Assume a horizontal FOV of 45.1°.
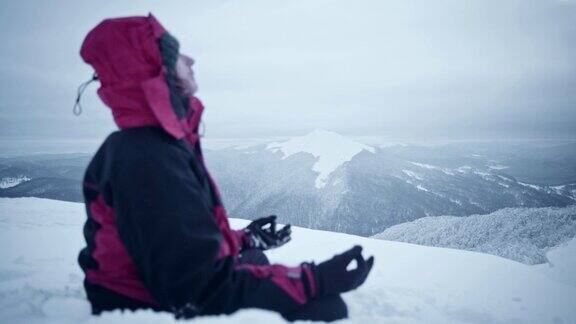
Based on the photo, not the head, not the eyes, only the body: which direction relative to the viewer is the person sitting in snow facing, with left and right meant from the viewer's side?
facing to the right of the viewer

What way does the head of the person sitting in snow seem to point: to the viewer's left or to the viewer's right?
to the viewer's right
